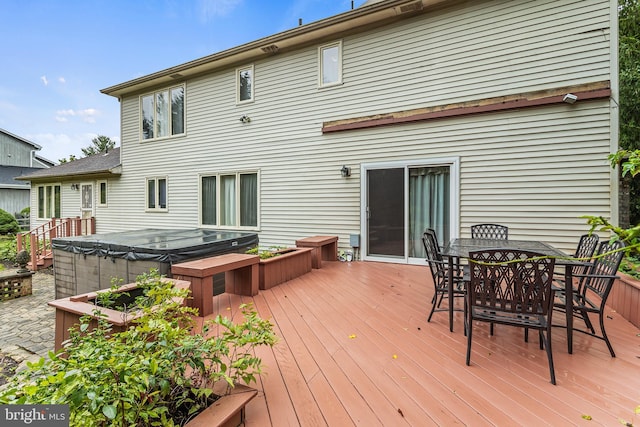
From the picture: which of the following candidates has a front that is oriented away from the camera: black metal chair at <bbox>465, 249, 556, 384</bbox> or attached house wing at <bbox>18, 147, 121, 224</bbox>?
the black metal chair

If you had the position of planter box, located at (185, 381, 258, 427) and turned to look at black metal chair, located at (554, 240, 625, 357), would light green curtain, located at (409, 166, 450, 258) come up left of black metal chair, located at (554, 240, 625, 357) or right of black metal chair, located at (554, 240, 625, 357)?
left

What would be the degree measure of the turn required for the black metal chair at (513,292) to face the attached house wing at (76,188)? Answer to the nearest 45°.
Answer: approximately 90° to its left

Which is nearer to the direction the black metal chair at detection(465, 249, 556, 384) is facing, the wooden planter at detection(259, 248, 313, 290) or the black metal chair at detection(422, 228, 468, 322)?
the black metal chair

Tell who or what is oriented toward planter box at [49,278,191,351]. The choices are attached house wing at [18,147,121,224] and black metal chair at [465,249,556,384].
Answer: the attached house wing

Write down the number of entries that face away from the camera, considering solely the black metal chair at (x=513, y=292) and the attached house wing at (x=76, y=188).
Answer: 1

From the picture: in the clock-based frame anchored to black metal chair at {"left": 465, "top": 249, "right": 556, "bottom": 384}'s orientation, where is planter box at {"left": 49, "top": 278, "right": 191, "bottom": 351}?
The planter box is roughly at 8 o'clock from the black metal chair.

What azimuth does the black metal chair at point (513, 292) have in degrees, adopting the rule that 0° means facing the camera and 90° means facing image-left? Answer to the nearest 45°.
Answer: approximately 180°
